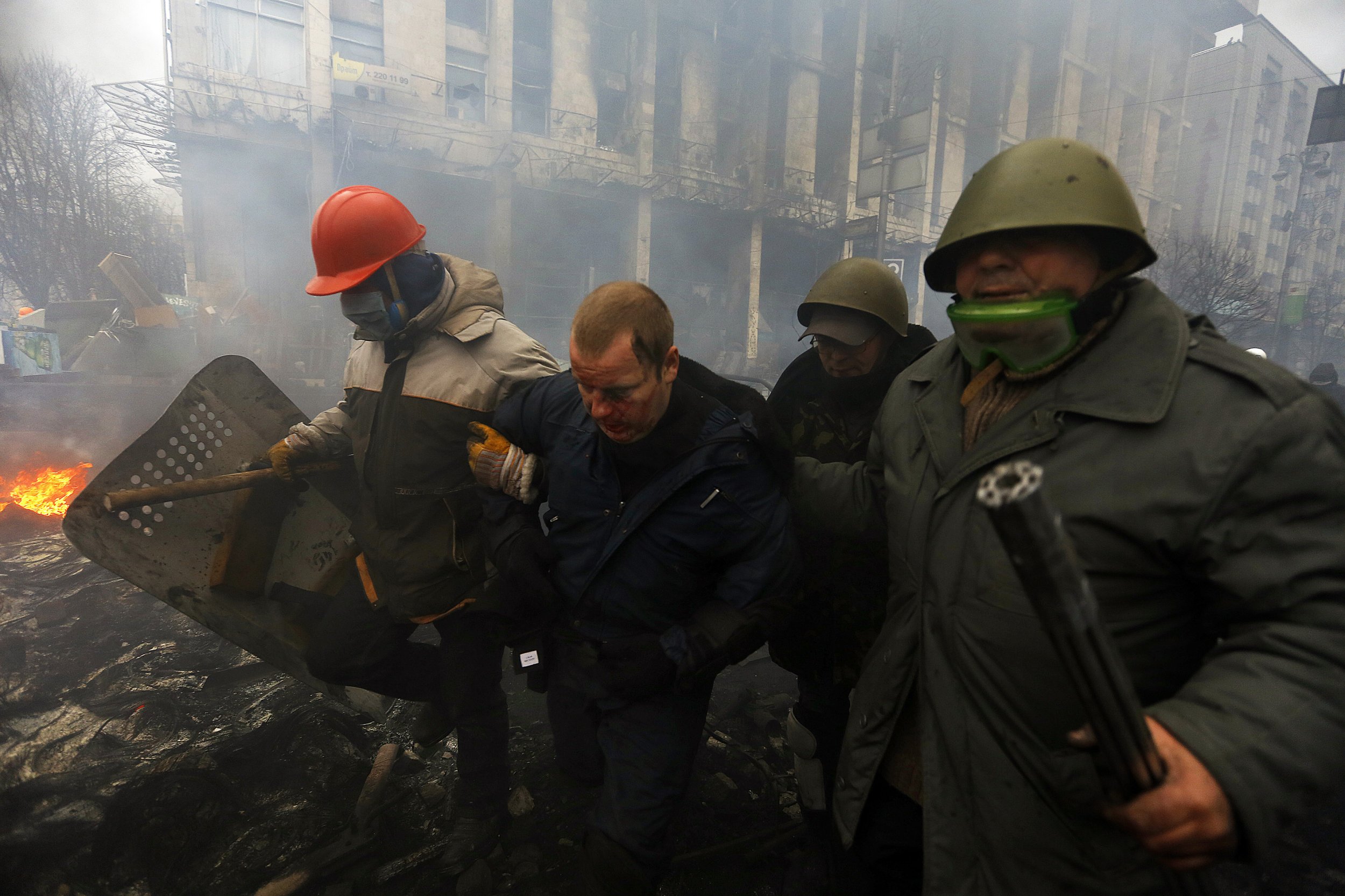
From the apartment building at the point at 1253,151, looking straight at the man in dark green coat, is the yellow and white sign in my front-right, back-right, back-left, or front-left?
front-right

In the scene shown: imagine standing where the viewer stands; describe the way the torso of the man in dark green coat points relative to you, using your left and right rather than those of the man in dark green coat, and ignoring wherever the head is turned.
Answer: facing the viewer and to the left of the viewer

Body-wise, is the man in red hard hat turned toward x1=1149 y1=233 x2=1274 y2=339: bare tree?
no

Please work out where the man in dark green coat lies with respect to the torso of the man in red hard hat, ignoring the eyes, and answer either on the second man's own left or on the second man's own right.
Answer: on the second man's own left

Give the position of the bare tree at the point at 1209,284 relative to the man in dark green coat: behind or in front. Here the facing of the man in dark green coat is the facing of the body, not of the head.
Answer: behind

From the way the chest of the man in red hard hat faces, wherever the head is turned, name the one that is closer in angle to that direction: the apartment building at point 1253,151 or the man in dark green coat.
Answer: the man in dark green coat

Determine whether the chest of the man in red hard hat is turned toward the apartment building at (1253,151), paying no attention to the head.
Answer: no

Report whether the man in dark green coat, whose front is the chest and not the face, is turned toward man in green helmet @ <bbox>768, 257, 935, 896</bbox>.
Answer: no

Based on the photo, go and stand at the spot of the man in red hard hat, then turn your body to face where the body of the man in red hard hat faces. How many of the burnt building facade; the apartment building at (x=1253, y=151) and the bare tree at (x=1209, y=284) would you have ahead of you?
0

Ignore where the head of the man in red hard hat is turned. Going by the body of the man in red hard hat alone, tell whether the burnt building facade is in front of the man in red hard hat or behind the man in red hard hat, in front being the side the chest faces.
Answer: behind

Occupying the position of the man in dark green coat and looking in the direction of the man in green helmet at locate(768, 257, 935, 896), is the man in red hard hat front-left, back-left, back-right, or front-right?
front-left

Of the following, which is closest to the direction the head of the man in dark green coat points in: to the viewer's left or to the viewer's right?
to the viewer's left

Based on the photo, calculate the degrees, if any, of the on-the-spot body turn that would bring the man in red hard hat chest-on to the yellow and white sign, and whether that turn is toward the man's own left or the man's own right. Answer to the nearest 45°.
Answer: approximately 135° to the man's own right

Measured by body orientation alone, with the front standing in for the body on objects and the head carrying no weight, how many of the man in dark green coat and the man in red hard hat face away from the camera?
0
